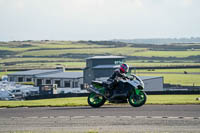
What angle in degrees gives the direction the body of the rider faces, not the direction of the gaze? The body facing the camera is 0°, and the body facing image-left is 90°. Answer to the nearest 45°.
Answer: approximately 270°

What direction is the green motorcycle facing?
to the viewer's right
